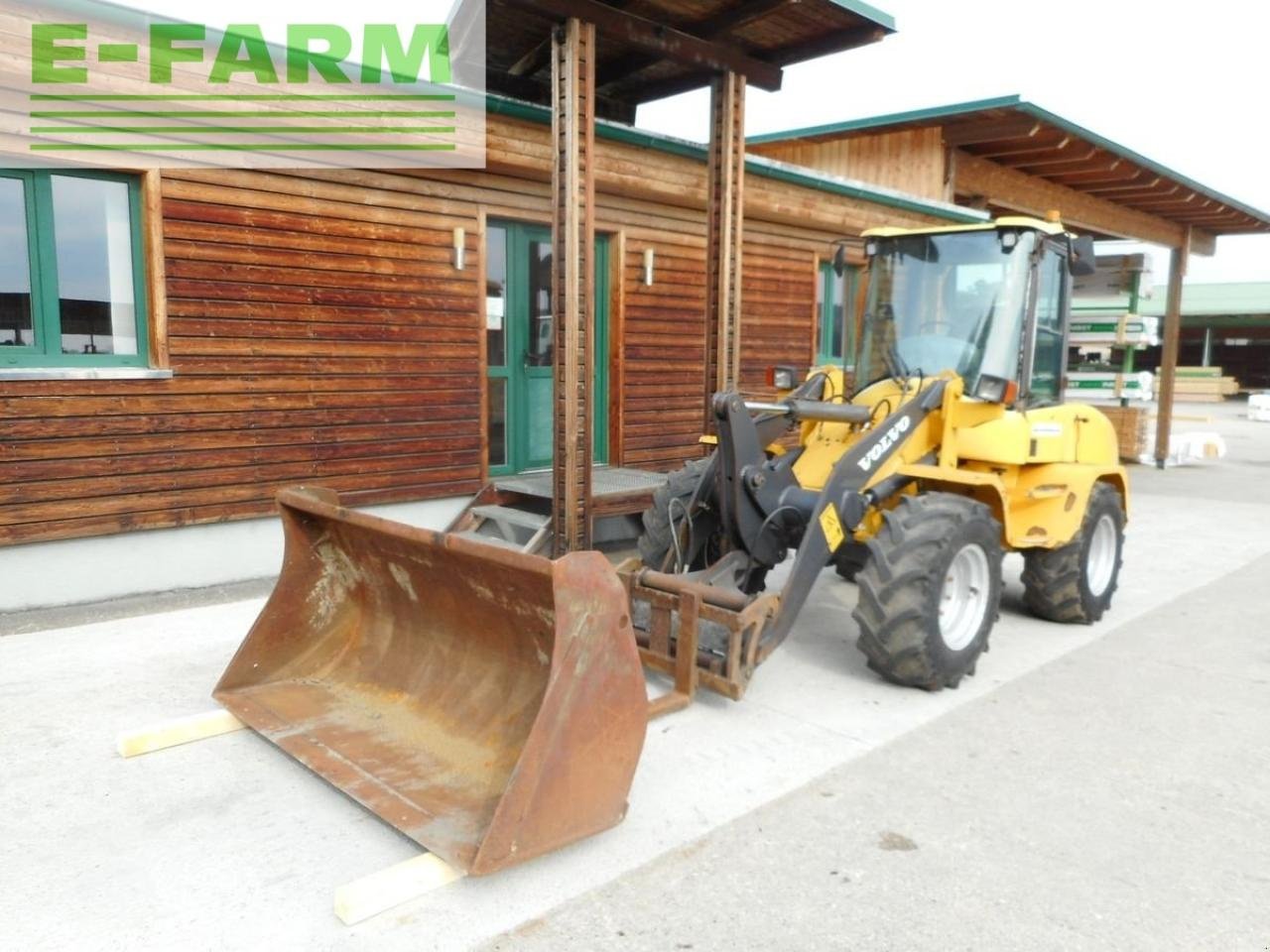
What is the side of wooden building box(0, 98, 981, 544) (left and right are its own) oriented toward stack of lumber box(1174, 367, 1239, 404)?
left

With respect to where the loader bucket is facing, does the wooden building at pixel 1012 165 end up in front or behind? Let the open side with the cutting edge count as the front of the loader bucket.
behind

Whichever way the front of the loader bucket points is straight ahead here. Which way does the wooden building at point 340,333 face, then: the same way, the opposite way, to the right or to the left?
to the left

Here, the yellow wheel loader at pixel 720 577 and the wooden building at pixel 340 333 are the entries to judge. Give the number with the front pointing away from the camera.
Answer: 0

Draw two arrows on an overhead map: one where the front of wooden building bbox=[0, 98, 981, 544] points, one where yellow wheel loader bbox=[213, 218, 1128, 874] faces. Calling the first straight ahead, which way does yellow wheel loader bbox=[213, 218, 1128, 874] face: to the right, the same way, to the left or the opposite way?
to the right

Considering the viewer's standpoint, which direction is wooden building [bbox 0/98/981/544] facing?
facing the viewer and to the right of the viewer

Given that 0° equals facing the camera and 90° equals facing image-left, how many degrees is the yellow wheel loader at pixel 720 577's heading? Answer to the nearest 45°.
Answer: approximately 45°

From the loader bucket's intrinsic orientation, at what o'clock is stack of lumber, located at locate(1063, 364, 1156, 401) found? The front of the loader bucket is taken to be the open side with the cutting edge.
The stack of lumber is roughly at 6 o'clock from the loader bucket.

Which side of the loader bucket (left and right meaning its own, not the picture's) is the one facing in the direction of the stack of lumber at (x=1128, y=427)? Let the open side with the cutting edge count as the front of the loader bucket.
back

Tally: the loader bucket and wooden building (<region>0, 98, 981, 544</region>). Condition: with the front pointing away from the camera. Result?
0

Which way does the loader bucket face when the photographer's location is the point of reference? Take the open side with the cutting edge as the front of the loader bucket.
facing the viewer and to the left of the viewer

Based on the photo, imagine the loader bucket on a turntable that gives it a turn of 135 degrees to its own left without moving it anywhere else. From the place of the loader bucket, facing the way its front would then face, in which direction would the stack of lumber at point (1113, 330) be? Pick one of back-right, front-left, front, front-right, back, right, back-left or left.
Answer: front-left
